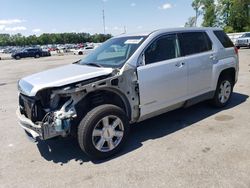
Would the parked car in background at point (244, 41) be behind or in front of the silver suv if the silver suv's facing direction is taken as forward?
behind

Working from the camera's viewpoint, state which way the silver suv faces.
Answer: facing the viewer and to the left of the viewer

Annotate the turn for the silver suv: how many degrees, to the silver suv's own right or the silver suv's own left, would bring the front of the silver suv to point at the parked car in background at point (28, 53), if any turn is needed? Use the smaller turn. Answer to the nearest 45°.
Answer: approximately 135° to the silver suv's own right
